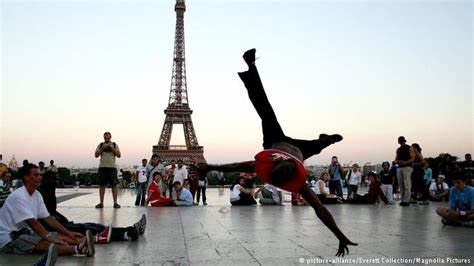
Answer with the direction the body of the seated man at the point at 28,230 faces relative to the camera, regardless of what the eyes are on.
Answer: to the viewer's right

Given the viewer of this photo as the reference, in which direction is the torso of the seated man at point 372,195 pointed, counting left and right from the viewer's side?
facing to the left of the viewer

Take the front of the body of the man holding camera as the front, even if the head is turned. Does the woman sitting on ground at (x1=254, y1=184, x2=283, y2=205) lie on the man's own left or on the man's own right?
on the man's own left

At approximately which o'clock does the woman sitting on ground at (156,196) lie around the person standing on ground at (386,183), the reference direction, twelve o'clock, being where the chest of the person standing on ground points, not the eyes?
The woman sitting on ground is roughly at 2 o'clock from the person standing on ground.

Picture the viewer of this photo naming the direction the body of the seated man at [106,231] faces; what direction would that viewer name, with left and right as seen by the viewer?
facing to the right of the viewer

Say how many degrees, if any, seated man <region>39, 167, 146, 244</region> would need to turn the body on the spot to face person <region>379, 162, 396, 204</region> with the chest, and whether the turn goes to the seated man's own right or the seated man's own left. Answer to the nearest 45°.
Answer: approximately 45° to the seated man's own left

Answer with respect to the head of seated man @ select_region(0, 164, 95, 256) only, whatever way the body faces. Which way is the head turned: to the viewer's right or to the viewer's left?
to the viewer's right

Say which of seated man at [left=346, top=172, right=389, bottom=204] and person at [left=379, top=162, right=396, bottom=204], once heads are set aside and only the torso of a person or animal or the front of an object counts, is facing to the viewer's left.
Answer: the seated man

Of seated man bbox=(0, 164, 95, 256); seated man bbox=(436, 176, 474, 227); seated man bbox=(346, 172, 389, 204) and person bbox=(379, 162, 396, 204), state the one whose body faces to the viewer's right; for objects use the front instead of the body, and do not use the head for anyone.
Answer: seated man bbox=(0, 164, 95, 256)

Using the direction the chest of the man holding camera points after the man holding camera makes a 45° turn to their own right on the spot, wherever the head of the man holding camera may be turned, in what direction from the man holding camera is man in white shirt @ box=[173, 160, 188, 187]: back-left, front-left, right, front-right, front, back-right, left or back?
back

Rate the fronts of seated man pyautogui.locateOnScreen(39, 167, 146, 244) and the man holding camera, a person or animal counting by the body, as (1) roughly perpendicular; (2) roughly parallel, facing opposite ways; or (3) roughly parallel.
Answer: roughly perpendicular
